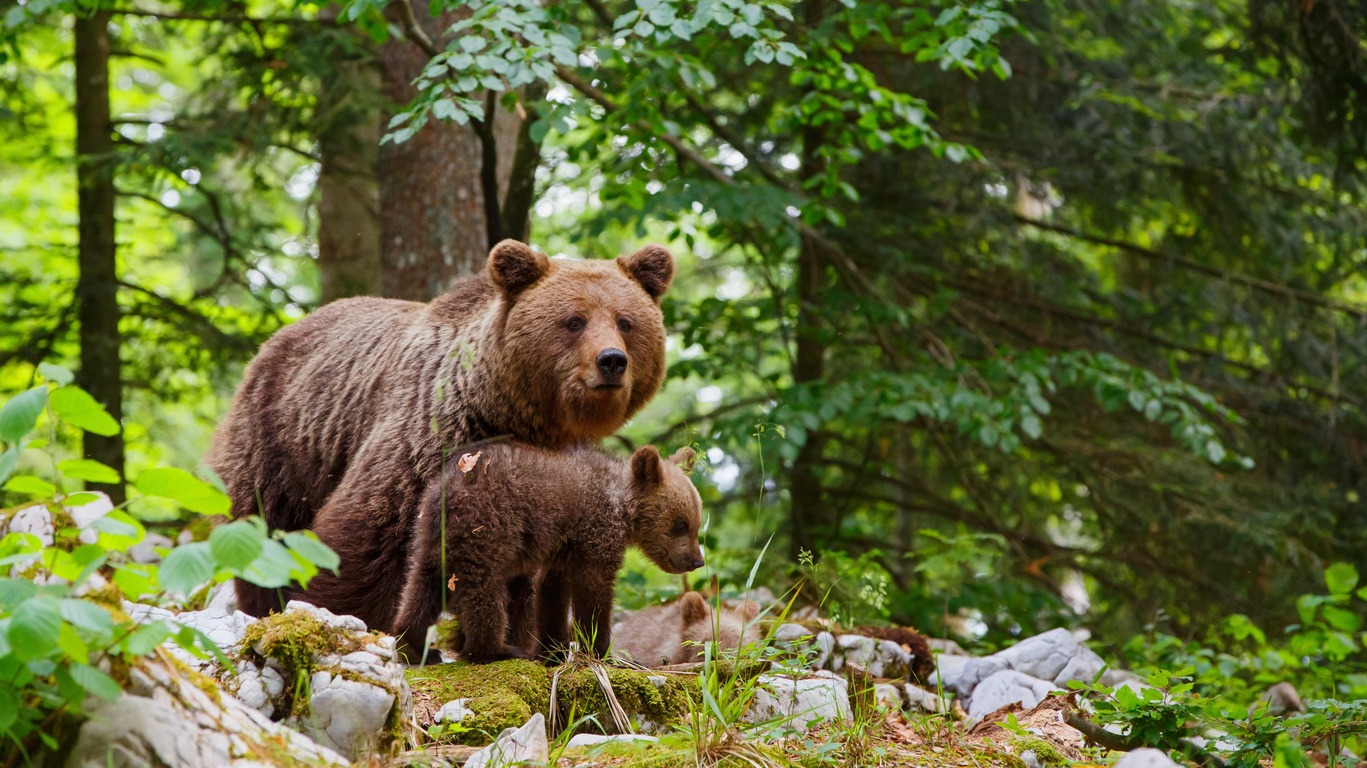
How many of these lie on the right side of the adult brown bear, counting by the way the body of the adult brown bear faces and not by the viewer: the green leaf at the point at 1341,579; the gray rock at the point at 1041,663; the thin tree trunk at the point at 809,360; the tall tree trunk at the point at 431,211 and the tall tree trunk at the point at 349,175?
0

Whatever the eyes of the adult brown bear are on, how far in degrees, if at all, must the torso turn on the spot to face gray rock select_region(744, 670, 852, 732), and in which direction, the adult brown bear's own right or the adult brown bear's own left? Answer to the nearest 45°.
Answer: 0° — it already faces it

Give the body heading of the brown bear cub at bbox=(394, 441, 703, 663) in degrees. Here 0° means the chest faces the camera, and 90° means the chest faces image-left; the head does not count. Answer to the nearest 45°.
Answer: approximately 270°

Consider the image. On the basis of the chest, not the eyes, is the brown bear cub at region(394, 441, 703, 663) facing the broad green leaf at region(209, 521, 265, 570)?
no

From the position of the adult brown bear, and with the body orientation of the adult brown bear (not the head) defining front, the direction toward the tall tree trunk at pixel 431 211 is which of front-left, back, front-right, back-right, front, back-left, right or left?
back-left

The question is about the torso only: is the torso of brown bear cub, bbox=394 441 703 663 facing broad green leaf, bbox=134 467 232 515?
no

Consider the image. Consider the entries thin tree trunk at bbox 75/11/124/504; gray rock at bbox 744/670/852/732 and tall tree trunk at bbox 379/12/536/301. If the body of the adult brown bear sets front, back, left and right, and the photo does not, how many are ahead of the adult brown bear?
1

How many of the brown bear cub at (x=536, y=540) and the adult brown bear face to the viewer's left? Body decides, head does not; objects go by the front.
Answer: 0

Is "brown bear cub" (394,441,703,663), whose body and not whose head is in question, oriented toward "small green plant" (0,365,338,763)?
no

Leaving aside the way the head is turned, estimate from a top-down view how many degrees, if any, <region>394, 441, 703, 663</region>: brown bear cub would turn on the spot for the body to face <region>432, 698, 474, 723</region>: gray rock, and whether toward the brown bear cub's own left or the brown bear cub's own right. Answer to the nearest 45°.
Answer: approximately 90° to the brown bear cub's own right

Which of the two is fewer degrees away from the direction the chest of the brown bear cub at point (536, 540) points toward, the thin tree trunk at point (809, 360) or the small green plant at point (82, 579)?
the thin tree trunk

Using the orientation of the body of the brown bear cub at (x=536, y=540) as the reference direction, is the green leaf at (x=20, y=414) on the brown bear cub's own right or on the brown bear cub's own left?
on the brown bear cub's own right

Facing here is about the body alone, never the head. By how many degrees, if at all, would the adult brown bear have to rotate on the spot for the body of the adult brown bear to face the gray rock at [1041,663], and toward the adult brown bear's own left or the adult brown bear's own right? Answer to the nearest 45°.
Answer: approximately 45° to the adult brown bear's own left
